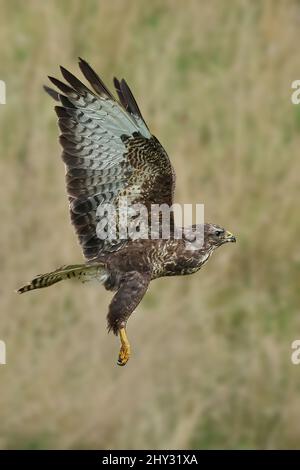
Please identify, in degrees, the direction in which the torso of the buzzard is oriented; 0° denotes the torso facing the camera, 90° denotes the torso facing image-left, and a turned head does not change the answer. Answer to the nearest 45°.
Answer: approximately 270°
